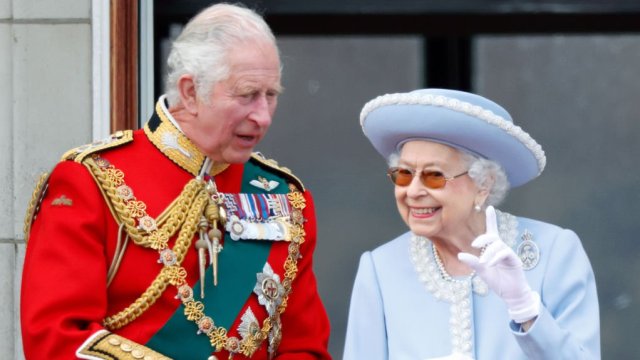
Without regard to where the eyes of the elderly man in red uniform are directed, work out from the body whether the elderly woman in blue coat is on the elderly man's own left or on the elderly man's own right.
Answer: on the elderly man's own left

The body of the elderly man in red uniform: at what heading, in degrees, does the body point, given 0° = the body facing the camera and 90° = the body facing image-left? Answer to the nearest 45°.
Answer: approximately 315°
